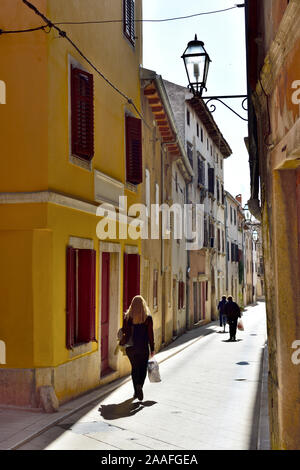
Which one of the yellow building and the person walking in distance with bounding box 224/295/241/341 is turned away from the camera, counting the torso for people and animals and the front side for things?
the person walking in distance

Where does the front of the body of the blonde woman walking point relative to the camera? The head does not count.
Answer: away from the camera

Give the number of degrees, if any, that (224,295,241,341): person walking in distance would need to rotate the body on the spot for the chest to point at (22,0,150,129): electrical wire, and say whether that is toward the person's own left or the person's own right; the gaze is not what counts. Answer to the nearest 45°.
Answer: approximately 180°

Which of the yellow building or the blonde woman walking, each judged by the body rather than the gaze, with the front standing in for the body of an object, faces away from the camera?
the blonde woman walking

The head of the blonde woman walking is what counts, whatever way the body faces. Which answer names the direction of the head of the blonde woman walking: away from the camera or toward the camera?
away from the camera

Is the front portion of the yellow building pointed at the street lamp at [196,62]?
yes

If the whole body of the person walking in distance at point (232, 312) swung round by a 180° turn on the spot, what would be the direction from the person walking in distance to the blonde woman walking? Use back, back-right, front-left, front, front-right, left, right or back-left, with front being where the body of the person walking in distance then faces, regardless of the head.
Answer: front

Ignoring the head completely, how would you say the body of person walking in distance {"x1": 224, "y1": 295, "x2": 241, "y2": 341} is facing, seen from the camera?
away from the camera

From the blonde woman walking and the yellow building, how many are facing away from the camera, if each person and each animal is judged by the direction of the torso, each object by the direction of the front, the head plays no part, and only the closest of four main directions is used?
1

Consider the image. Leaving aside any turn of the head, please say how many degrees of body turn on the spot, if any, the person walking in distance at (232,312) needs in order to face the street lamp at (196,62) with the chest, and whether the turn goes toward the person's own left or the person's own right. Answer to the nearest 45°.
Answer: approximately 180°
